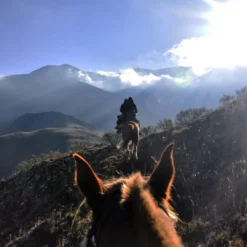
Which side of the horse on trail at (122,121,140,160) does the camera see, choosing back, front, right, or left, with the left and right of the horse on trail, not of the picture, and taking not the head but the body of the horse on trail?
back

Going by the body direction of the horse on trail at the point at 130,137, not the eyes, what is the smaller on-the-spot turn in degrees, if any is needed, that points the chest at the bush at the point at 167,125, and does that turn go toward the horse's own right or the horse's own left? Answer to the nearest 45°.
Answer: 0° — it already faces it

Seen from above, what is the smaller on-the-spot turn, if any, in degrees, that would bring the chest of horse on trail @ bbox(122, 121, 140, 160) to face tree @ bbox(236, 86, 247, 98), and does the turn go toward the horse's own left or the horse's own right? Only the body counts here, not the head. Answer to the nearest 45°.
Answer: approximately 45° to the horse's own right
